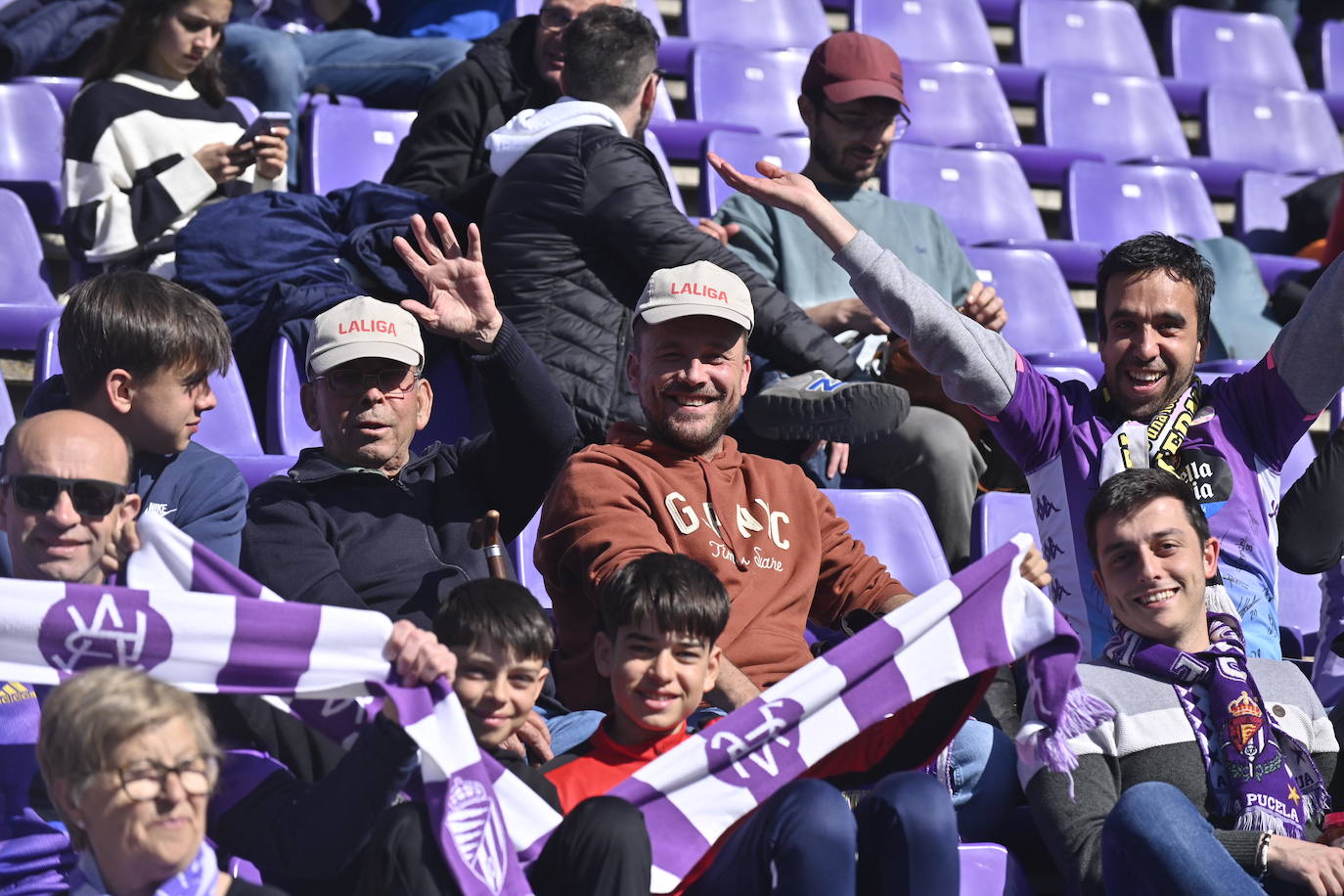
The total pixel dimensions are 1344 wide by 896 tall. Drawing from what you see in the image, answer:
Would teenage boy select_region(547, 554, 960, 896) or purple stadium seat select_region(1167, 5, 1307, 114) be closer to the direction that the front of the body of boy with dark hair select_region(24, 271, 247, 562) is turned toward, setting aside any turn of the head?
the teenage boy

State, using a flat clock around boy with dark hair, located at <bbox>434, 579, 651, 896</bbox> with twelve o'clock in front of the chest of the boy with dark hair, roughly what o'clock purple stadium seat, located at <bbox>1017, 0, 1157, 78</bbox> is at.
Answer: The purple stadium seat is roughly at 7 o'clock from the boy with dark hair.

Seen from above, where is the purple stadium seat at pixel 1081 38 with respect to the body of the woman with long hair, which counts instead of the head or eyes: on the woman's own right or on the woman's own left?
on the woman's own left

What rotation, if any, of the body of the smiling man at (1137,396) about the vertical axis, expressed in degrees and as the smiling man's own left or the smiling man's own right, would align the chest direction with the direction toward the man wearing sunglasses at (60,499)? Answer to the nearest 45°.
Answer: approximately 45° to the smiling man's own right

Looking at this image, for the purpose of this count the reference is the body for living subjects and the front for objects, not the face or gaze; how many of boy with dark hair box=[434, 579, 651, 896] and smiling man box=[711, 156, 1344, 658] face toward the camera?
2

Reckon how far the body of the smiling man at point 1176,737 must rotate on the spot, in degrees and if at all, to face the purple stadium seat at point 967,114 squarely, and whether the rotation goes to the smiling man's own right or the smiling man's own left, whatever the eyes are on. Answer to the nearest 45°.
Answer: approximately 180°

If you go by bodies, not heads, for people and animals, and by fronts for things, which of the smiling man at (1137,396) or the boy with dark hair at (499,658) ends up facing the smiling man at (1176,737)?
the smiling man at (1137,396)

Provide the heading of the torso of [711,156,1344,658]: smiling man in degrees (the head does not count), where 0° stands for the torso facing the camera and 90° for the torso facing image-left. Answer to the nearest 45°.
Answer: approximately 0°

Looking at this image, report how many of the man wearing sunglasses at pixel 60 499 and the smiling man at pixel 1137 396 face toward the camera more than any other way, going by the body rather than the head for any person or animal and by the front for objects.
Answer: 2

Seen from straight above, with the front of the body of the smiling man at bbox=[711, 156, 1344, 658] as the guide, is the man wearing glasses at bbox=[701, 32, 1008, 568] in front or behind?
behind

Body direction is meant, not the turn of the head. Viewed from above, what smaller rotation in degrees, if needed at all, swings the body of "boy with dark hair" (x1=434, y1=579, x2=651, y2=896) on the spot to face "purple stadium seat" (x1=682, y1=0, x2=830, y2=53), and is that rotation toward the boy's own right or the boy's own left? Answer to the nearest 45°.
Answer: approximately 180°
